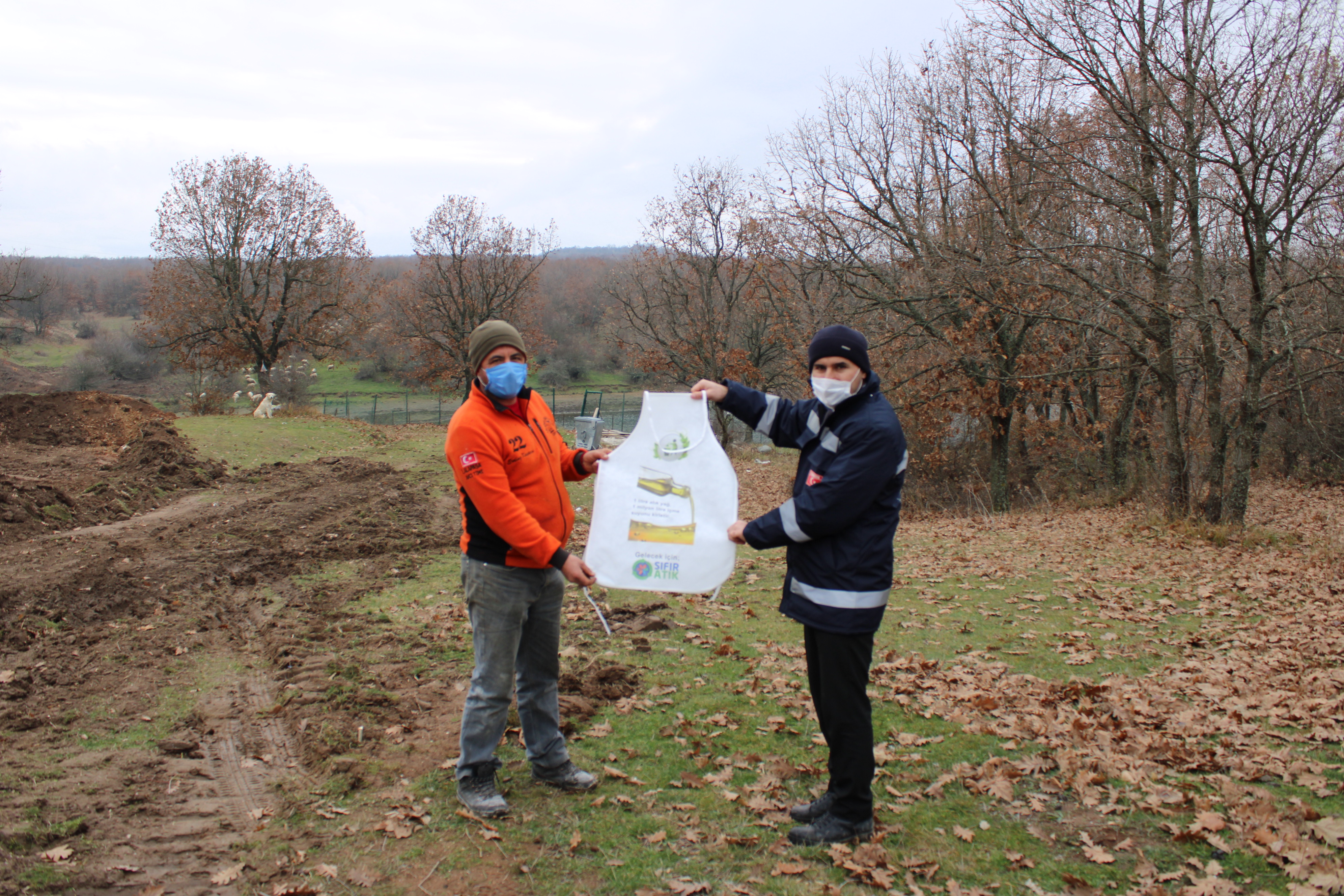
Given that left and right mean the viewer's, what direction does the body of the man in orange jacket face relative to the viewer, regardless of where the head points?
facing the viewer and to the right of the viewer

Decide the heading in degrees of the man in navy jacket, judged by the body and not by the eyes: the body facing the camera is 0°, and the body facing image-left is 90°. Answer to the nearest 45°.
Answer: approximately 90°

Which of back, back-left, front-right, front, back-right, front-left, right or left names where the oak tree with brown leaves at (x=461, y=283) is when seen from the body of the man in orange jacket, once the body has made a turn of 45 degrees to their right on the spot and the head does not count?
back

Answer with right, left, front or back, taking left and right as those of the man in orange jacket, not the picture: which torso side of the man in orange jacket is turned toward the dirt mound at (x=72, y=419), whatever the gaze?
back

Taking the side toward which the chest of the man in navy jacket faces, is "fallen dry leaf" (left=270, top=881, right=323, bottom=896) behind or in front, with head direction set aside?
in front

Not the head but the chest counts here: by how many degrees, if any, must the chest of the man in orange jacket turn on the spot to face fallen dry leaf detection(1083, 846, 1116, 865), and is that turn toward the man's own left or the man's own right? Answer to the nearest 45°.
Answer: approximately 45° to the man's own left

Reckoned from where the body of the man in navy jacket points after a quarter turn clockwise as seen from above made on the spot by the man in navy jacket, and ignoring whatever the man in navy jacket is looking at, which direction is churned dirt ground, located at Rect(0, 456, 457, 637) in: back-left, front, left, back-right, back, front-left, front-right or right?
front-left

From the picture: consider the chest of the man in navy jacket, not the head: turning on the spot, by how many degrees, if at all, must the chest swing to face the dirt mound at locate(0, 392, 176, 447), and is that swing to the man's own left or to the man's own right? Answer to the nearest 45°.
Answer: approximately 45° to the man's own right

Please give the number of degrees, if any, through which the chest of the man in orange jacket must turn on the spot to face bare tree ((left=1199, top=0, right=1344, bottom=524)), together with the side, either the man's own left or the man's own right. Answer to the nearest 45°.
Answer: approximately 90° to the man's own left

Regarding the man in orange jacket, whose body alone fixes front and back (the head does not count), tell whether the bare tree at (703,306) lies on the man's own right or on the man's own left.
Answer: on the man's own left

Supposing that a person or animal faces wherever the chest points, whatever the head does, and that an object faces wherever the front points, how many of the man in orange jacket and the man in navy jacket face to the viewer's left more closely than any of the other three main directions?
1

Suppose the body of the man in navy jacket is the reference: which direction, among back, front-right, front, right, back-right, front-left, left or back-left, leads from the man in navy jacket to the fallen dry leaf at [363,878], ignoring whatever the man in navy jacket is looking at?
front
